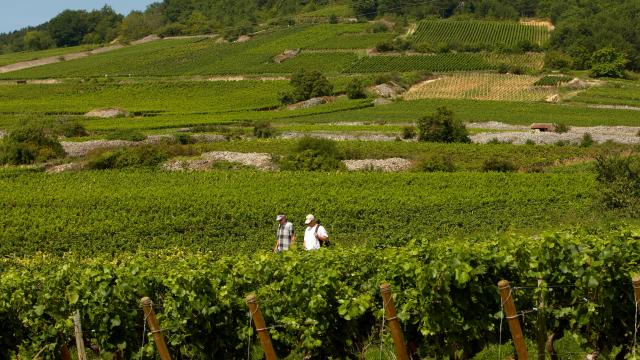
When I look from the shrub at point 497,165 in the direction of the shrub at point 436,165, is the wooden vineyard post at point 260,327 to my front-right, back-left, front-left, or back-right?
front-left

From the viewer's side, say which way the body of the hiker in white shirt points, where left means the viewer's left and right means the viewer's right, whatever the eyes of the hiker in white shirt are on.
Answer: facing the viewer and to the left of the viewer

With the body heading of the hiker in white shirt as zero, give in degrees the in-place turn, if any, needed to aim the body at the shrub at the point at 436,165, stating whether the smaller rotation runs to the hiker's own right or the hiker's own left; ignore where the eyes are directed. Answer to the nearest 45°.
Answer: approximately 135° to the hiker's own right

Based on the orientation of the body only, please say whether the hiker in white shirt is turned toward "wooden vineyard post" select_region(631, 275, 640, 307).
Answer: no

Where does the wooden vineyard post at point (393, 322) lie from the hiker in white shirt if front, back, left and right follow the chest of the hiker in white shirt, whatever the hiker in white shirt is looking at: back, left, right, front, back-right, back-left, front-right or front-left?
front-left

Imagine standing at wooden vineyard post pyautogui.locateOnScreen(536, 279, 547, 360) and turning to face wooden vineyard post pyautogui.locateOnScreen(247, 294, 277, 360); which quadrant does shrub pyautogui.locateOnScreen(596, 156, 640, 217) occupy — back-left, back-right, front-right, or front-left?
back-right

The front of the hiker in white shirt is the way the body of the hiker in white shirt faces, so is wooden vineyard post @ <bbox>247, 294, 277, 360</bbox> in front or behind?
in front

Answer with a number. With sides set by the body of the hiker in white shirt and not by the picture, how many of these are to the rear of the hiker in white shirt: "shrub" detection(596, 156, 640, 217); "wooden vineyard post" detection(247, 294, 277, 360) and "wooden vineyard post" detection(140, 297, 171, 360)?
1

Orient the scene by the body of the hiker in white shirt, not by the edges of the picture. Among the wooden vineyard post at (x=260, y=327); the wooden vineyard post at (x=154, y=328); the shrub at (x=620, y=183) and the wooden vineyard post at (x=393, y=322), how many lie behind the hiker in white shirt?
1

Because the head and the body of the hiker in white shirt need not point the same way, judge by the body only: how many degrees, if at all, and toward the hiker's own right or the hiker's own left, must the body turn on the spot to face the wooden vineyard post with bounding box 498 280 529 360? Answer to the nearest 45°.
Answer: approximately 45° to the hiker's own left

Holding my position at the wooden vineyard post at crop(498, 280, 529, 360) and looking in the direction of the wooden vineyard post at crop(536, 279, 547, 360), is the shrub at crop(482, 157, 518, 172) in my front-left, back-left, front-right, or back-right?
front-left

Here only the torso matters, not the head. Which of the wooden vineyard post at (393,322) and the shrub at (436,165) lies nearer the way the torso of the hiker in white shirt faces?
the wooden vineyard post

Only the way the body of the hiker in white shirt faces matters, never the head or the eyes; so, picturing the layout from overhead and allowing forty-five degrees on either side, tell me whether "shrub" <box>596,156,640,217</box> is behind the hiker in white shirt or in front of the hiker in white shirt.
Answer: behind
